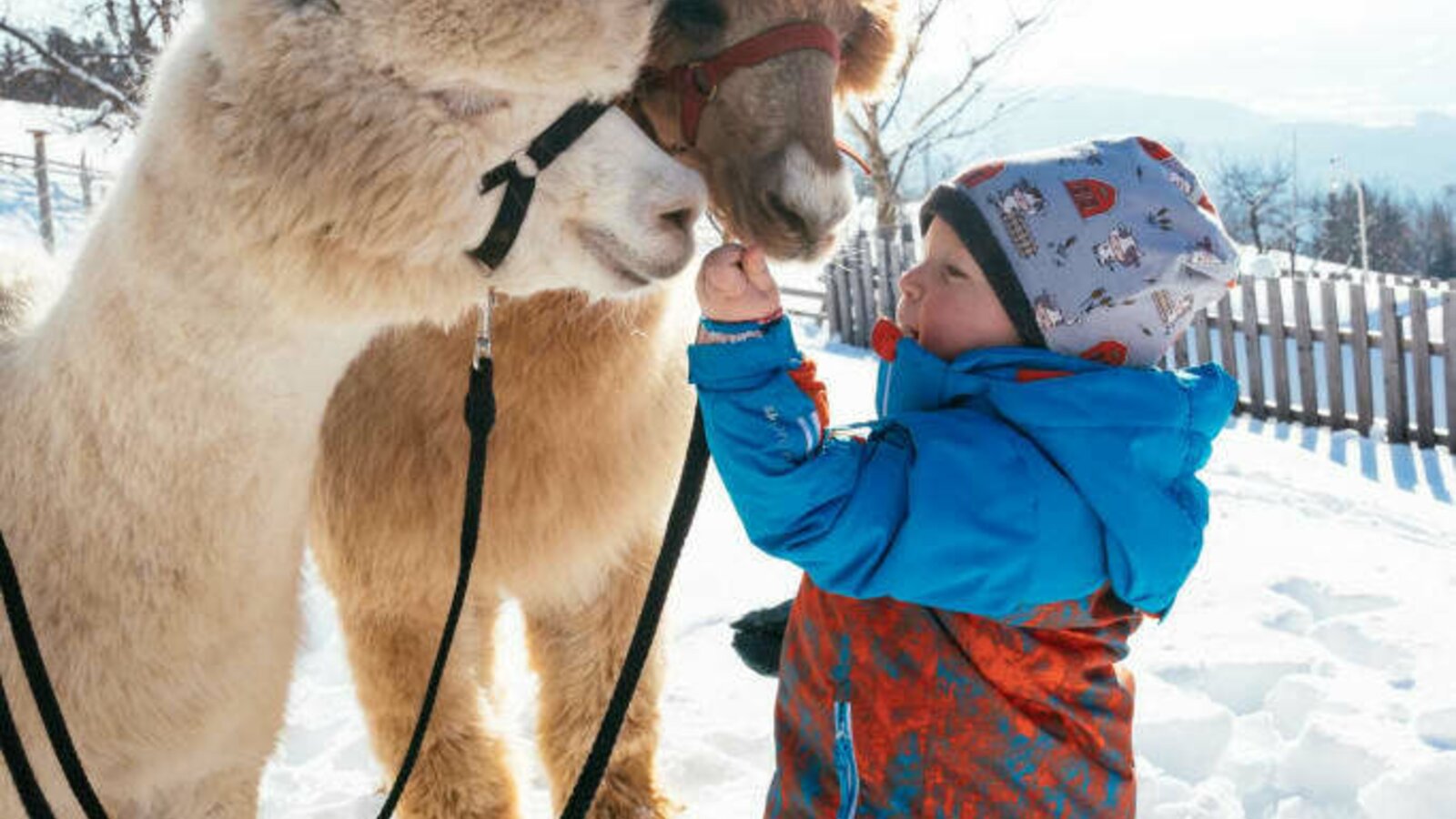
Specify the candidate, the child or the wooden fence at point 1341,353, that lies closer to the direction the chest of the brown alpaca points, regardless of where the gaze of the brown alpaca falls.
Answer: the child

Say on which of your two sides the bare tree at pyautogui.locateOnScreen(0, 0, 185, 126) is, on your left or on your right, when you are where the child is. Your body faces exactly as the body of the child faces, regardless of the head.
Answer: on your right

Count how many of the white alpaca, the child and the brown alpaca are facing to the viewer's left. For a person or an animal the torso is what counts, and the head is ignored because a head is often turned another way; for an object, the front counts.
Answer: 1

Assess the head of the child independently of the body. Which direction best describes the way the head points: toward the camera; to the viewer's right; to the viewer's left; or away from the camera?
to the viewer's left

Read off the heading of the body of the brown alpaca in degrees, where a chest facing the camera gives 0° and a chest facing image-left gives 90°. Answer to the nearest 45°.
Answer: approximately 315°

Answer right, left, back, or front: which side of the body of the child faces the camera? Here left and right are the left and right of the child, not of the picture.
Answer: left

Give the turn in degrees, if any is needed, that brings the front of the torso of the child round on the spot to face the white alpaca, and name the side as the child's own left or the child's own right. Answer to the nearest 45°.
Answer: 0° — they already face it

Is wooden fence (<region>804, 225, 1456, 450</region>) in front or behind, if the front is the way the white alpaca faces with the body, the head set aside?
in front

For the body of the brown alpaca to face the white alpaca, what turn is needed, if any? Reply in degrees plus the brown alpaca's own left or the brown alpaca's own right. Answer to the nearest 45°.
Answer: approximately 45° to the brown alpaca's own right

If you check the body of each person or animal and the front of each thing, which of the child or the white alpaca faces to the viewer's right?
the white alpaca

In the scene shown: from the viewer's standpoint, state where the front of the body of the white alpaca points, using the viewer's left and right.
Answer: facing to the right of the viewer

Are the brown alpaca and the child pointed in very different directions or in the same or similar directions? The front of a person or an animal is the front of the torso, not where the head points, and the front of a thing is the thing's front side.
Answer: very different directions

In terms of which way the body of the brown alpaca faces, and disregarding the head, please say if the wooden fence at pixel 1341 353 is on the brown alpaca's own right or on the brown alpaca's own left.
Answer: on the brown alpaca's own left

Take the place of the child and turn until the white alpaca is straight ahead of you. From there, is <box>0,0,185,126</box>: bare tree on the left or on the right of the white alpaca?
right
